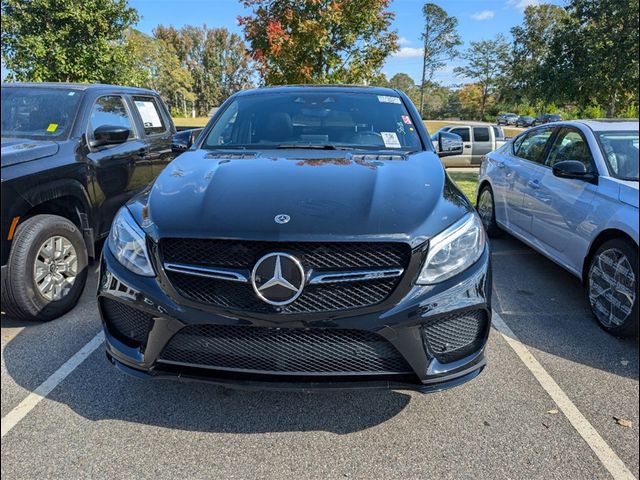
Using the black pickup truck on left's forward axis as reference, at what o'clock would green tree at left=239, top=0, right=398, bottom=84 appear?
The green tree is roughly at 6 o'clock from the black pickup truck on left.

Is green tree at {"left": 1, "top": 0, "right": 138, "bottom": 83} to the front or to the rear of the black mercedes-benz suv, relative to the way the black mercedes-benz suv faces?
to the rear

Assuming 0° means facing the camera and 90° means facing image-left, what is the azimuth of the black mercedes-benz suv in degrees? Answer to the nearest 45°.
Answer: approximately 0°

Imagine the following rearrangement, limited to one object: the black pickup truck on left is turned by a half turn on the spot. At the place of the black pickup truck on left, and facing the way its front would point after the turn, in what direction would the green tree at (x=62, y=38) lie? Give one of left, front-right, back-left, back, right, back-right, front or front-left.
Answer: front-left

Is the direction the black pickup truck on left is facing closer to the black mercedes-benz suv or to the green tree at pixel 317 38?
the black mercedes-benz suv

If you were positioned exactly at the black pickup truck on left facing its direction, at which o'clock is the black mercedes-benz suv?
The black mercedes-benz suv is roughly at 10 o'clock from the black pickup truck on left.

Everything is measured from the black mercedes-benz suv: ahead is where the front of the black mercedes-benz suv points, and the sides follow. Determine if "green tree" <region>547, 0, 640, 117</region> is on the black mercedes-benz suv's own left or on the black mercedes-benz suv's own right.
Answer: on the black mercedes-benz suv's own left

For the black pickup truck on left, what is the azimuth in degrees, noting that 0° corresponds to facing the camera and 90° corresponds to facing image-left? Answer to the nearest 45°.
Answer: approximately 45°
